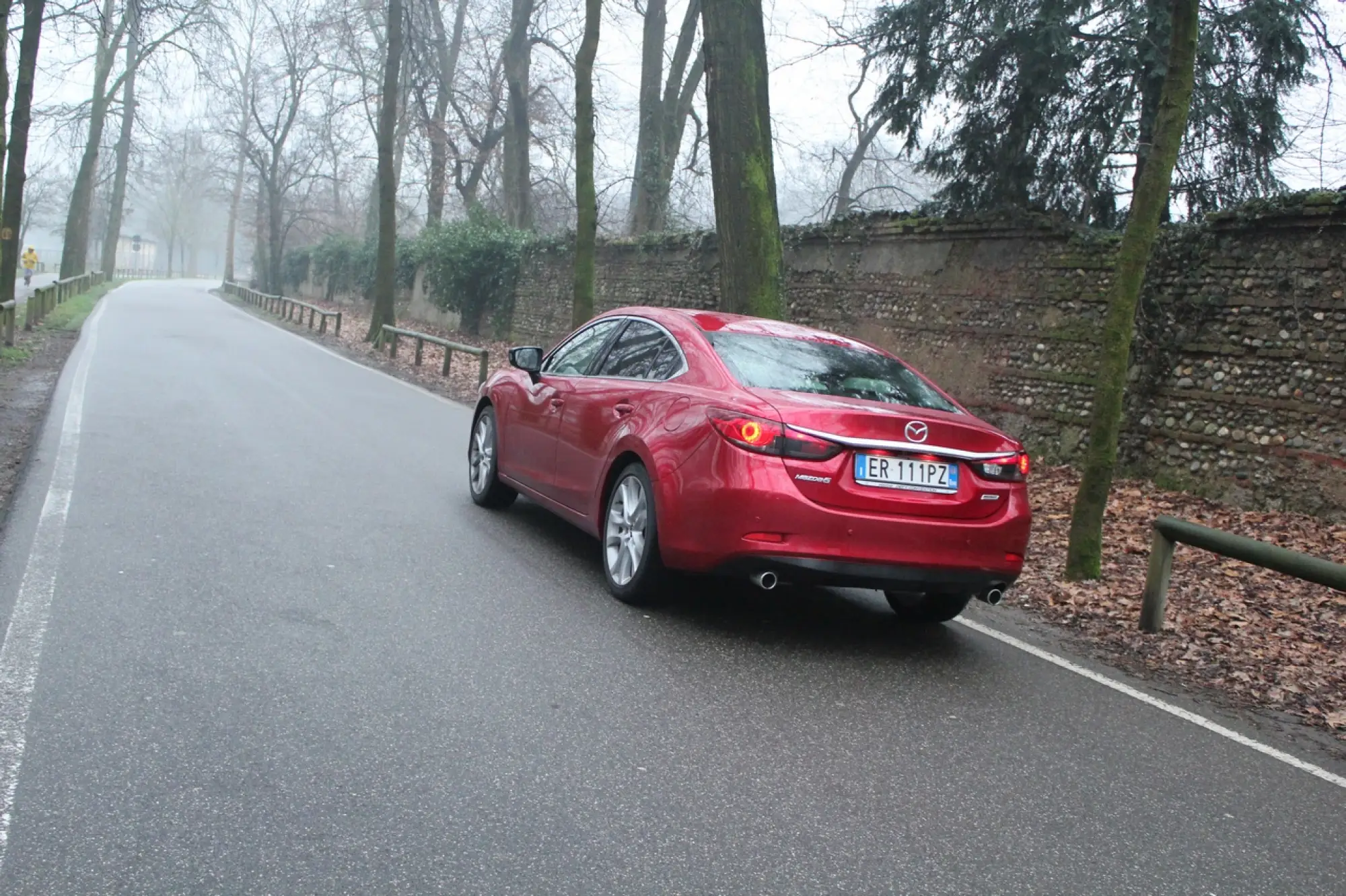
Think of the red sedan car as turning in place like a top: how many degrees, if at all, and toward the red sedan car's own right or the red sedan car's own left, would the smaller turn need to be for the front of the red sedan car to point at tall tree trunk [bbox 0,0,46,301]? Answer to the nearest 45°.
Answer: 0° — it already faces it

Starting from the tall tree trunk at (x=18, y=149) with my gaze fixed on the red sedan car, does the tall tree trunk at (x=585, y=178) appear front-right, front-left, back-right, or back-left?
front-left

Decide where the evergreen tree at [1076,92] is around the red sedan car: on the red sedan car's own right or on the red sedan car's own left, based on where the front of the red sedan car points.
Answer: on the red sedan car's own right

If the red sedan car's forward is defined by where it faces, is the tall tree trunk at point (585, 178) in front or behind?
in front

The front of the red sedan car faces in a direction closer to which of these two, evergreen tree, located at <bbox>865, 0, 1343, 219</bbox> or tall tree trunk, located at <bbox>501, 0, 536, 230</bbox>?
the tall tree trunk

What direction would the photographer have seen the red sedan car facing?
facing away from the viewer and to the left of the viewer

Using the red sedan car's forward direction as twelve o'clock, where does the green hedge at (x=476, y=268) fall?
The green hedge is roughly at 1 o'clock from the red sedan car.

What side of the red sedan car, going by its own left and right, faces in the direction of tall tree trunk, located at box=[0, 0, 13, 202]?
front

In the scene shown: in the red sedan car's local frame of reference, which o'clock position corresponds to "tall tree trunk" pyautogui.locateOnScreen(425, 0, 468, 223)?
The tall tree trunk is roughly at 1 o'clock from the red sedan car.
